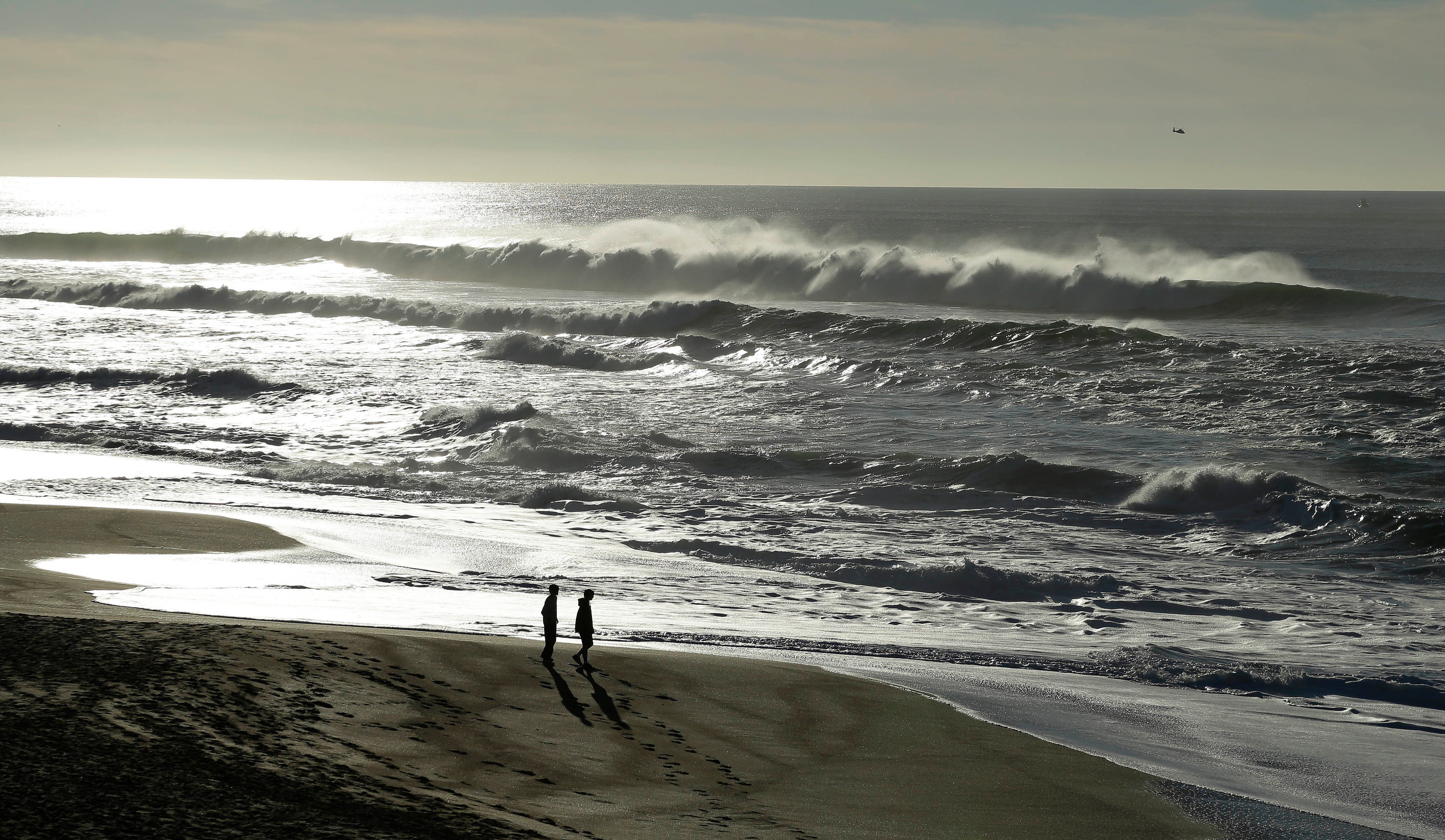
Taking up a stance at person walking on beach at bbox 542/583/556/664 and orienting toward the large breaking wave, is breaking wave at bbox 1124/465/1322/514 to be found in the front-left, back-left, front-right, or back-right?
front-right

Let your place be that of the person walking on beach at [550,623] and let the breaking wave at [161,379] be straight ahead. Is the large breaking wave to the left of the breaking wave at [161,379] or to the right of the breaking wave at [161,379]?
right

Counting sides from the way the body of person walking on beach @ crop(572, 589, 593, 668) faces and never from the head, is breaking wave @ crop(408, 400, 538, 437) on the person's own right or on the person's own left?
on the person's own left
